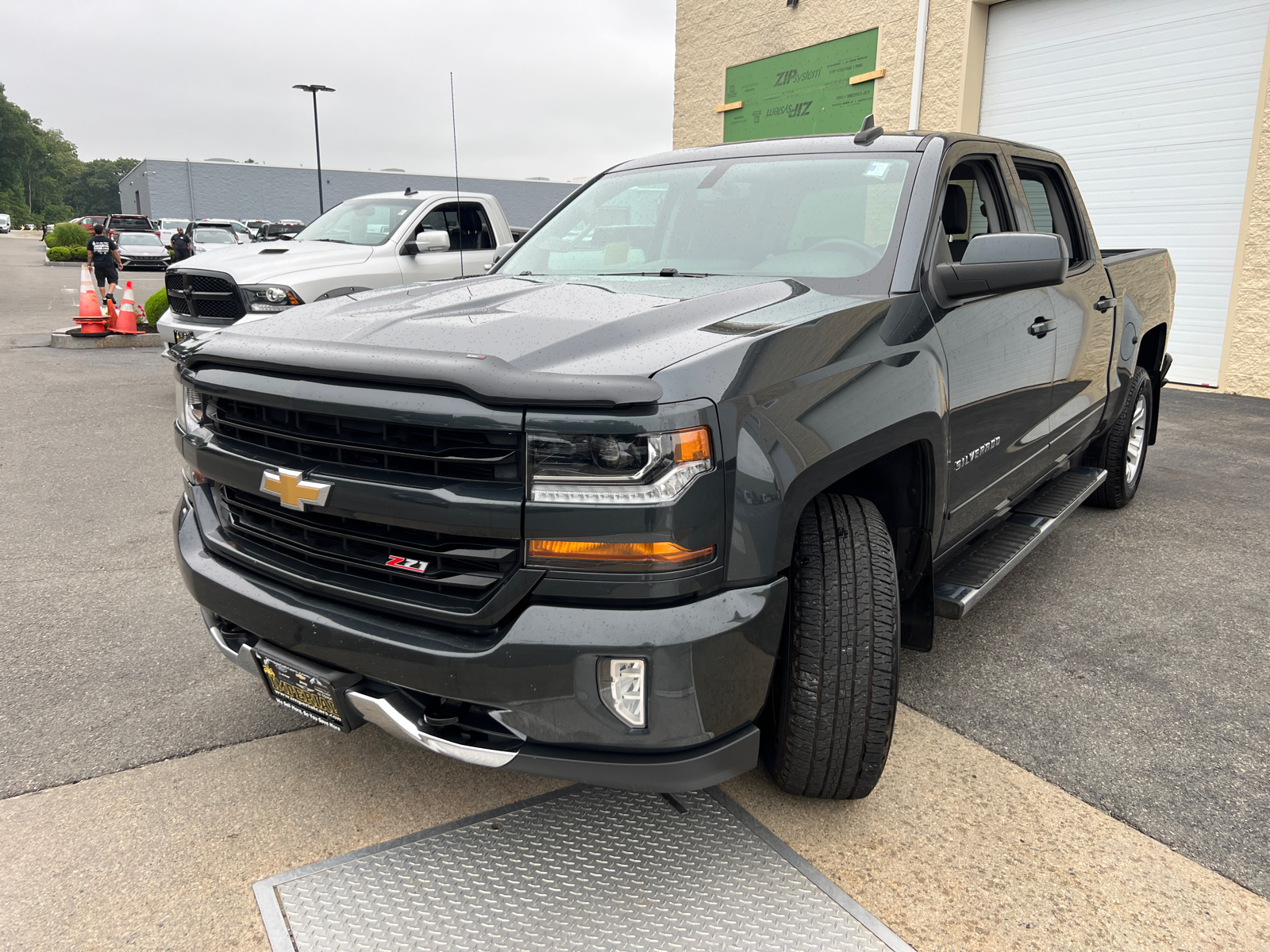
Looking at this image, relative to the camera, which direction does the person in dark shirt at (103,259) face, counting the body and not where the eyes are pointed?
away from the camera

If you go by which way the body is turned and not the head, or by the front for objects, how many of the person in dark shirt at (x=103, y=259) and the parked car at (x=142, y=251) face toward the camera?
1

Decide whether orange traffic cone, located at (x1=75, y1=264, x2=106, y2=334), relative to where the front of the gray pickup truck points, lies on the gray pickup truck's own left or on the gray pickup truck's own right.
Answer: on the gray pickup truck's own right

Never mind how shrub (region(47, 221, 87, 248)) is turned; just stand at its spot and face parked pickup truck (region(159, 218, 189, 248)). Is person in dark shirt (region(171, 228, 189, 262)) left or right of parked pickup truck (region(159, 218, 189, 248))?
right

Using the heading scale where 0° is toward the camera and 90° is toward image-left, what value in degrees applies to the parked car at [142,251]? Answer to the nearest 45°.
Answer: approximately 0°

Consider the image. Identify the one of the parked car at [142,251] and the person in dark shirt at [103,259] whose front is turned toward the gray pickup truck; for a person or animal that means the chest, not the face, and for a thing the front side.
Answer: the parked car

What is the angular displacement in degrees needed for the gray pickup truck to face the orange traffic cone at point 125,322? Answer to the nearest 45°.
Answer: approximately 90° to its right
